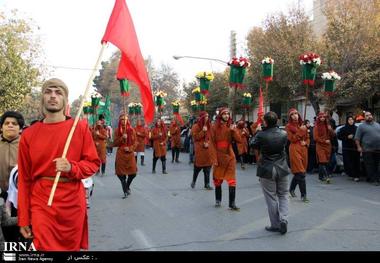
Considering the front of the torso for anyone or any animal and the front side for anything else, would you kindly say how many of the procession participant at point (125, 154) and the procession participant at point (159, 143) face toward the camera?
2

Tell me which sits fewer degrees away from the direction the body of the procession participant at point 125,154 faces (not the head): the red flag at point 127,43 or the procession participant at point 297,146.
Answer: the red flag

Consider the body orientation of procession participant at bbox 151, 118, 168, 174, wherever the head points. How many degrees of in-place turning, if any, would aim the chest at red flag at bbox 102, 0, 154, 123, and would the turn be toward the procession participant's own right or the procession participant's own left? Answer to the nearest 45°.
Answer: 0° — they already face it

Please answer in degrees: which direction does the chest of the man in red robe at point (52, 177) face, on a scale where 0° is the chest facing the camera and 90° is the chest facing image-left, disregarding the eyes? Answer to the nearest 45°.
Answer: approximately 0°

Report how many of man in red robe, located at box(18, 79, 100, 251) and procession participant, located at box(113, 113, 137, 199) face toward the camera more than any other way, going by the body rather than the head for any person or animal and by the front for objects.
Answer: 2

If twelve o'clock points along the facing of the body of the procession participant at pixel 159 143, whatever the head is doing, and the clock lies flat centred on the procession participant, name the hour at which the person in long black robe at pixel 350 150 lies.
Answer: The person in long black robe is roughly at 10 o'clock from the procession participant.

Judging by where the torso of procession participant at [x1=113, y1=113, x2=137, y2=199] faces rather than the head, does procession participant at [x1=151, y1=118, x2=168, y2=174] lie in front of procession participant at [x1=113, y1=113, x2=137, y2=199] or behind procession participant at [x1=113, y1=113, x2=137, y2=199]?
behind

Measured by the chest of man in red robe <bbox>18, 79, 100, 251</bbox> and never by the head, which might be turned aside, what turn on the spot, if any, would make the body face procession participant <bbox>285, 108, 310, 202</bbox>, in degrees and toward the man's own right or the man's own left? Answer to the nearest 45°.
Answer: approximately 135° to the man's own left
